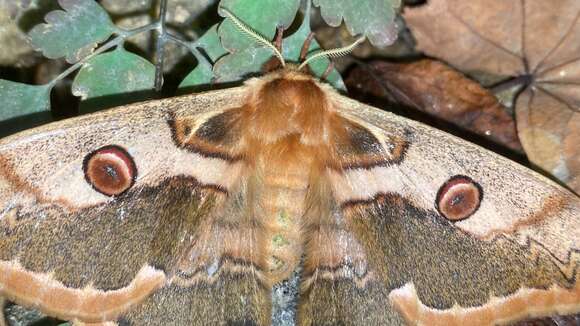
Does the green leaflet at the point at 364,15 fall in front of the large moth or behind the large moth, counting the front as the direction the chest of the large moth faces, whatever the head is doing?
in front

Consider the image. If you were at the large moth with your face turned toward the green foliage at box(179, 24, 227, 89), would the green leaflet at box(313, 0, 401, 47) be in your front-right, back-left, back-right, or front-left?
front-right

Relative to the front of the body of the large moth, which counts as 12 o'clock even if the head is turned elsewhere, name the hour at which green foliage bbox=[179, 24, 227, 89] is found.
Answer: The green foliage is roughly at 11 o'clock from the large moth.

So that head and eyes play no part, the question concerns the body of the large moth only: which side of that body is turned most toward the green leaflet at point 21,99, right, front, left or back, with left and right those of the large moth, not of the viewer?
left

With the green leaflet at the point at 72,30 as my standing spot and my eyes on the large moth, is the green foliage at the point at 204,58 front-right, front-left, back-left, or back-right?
front-left

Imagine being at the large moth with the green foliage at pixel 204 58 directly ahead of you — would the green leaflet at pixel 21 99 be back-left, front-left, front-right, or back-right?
front-left

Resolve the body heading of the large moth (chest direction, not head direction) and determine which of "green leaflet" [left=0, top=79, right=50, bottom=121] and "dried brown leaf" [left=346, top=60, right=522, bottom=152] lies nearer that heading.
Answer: the dried brown leaf

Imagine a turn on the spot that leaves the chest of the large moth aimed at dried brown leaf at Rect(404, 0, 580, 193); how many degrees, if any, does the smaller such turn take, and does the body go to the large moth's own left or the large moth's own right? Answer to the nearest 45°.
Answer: approximately 45° to the large moth's own right

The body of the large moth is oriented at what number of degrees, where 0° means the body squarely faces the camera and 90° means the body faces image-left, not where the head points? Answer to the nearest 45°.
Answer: approximately 180°
